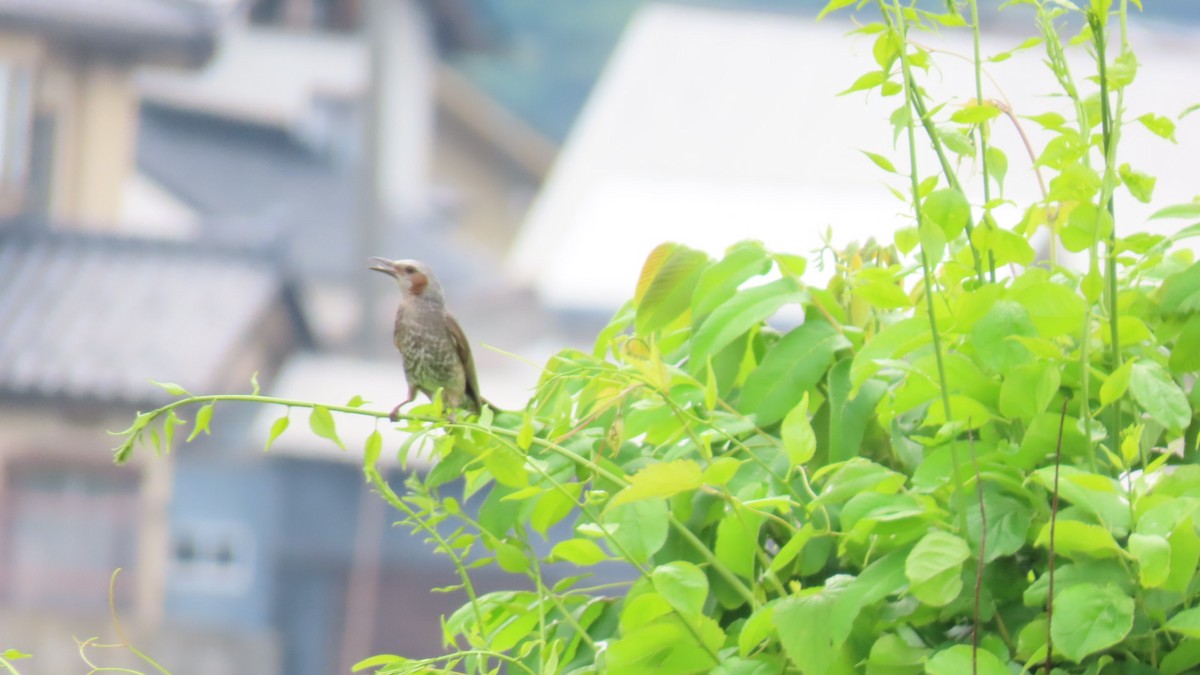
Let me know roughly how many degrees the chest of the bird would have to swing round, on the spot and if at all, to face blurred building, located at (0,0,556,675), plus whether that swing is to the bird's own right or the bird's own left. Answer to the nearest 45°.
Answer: approximately 135° to the bird's own right

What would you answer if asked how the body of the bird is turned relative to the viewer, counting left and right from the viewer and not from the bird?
facing the viewer and to the left of the viewer
